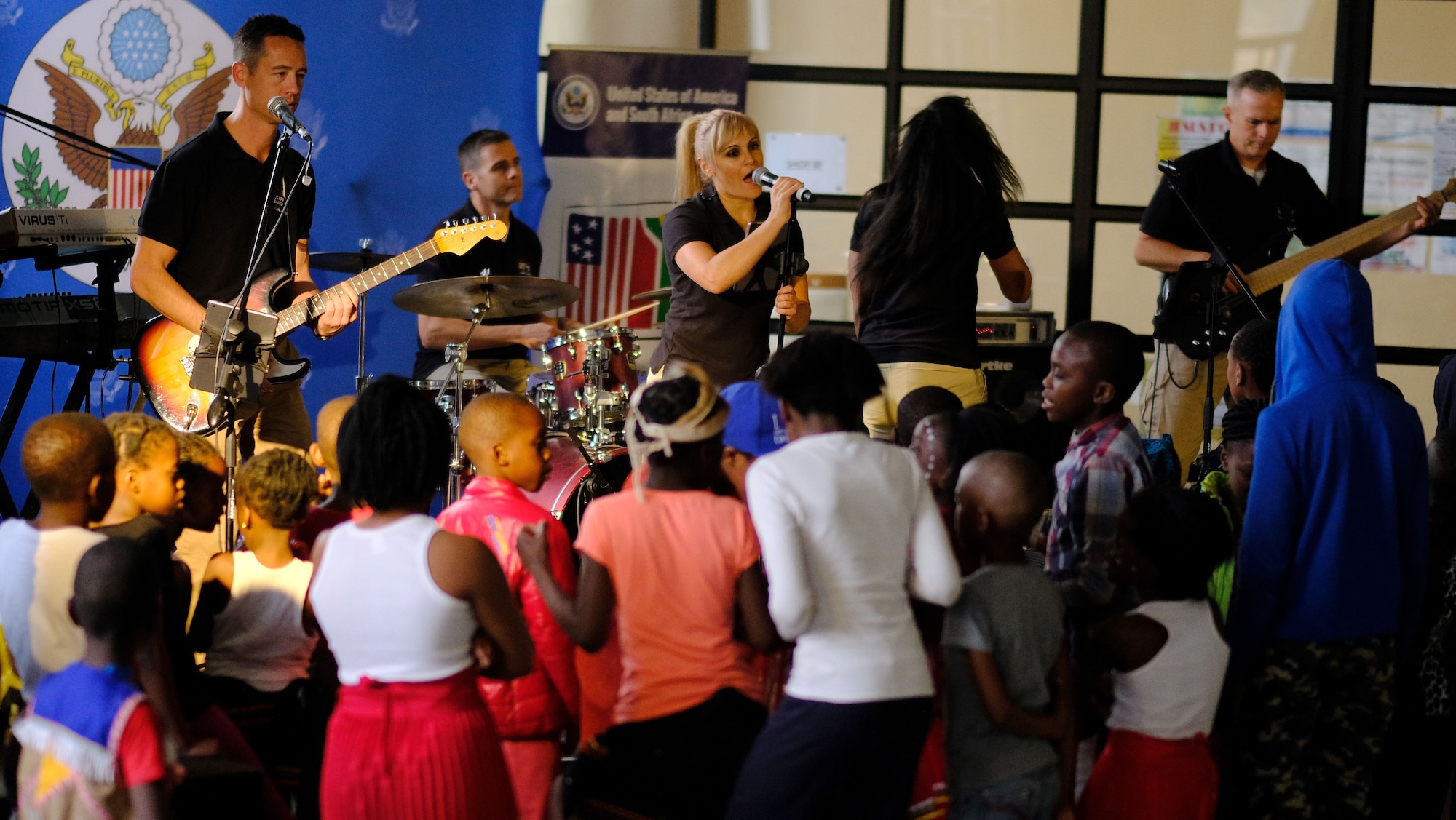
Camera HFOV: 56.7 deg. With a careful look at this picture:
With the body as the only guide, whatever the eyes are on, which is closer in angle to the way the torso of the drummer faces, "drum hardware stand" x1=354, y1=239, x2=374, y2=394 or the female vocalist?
the female vocalist

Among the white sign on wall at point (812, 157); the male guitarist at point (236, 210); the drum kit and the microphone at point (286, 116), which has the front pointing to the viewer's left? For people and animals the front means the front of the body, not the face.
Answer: the microphone

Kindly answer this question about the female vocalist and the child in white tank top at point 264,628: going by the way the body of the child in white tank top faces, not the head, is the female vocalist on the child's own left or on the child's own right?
on the child's own right

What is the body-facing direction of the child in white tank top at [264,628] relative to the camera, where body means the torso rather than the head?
away from the camera

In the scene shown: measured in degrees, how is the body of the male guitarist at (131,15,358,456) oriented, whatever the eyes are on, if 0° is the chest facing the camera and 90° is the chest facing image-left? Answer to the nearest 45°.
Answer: approximately 315°

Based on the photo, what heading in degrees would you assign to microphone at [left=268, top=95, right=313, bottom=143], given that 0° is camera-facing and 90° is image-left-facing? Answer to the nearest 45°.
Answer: approximately 90°

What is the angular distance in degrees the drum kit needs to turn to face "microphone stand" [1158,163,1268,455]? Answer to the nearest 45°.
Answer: approximately 45° to its left

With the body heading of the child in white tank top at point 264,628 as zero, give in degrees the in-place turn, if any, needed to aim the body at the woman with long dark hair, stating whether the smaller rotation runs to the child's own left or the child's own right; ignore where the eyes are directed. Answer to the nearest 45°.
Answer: approximately 90° to the child's own right

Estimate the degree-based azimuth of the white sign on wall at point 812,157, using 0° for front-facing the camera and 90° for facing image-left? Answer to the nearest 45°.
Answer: approximately 0°

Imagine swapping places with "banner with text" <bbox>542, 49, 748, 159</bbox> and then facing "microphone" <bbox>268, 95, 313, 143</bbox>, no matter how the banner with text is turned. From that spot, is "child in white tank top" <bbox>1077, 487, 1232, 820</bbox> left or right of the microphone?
left

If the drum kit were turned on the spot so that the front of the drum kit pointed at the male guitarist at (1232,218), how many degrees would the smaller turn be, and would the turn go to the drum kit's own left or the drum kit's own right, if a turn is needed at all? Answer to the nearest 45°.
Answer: approximately 45° to the drum kit's own left

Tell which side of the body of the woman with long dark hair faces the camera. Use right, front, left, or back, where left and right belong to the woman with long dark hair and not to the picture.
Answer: back

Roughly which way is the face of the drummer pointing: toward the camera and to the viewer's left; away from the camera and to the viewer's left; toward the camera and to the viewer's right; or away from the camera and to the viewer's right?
toward the camera and to the viewer's right
